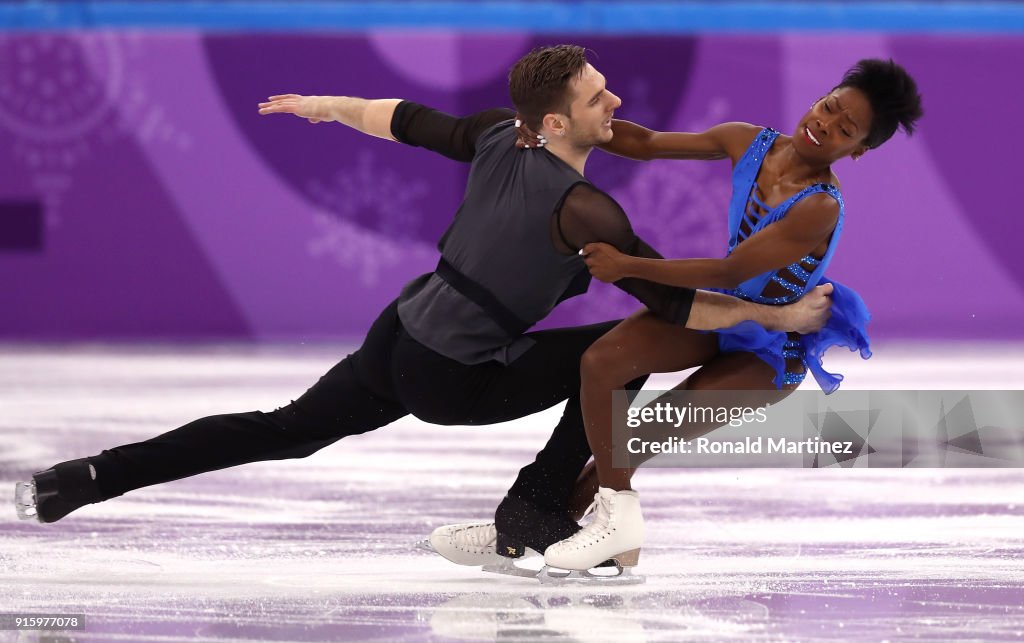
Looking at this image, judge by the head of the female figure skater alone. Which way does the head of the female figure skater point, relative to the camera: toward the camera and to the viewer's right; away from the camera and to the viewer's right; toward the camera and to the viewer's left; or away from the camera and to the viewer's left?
toward the camera and to the viewer's left

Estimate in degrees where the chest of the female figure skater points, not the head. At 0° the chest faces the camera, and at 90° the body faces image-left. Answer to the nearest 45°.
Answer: approximately 45°

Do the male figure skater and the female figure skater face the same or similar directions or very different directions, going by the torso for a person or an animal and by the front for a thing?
very different directions

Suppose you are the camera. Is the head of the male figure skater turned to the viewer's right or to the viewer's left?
to the viewer's right

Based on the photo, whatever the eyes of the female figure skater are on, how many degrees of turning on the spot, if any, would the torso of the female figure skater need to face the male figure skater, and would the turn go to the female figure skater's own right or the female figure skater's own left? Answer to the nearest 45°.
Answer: approximately 45° to the female figure skater's own right

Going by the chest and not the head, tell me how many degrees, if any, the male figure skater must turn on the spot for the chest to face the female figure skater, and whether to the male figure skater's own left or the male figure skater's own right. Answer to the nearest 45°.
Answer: approximately 45° to the male figure skater's own right

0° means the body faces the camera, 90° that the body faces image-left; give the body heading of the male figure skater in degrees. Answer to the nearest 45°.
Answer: approximately 225°
